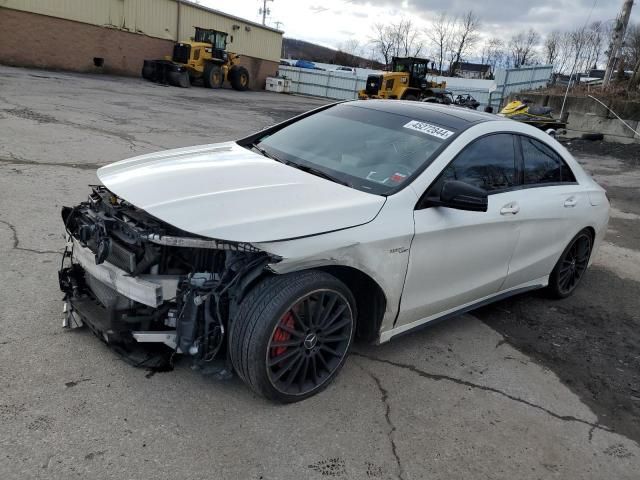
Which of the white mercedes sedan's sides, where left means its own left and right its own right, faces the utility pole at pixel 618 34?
back

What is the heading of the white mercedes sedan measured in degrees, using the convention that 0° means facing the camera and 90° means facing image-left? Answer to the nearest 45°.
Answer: approximately 45°

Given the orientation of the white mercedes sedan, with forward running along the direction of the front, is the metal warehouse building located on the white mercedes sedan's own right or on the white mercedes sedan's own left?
on the white mercedes sedan's own right

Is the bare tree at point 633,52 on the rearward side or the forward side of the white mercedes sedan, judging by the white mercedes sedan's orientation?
on the rearward side
